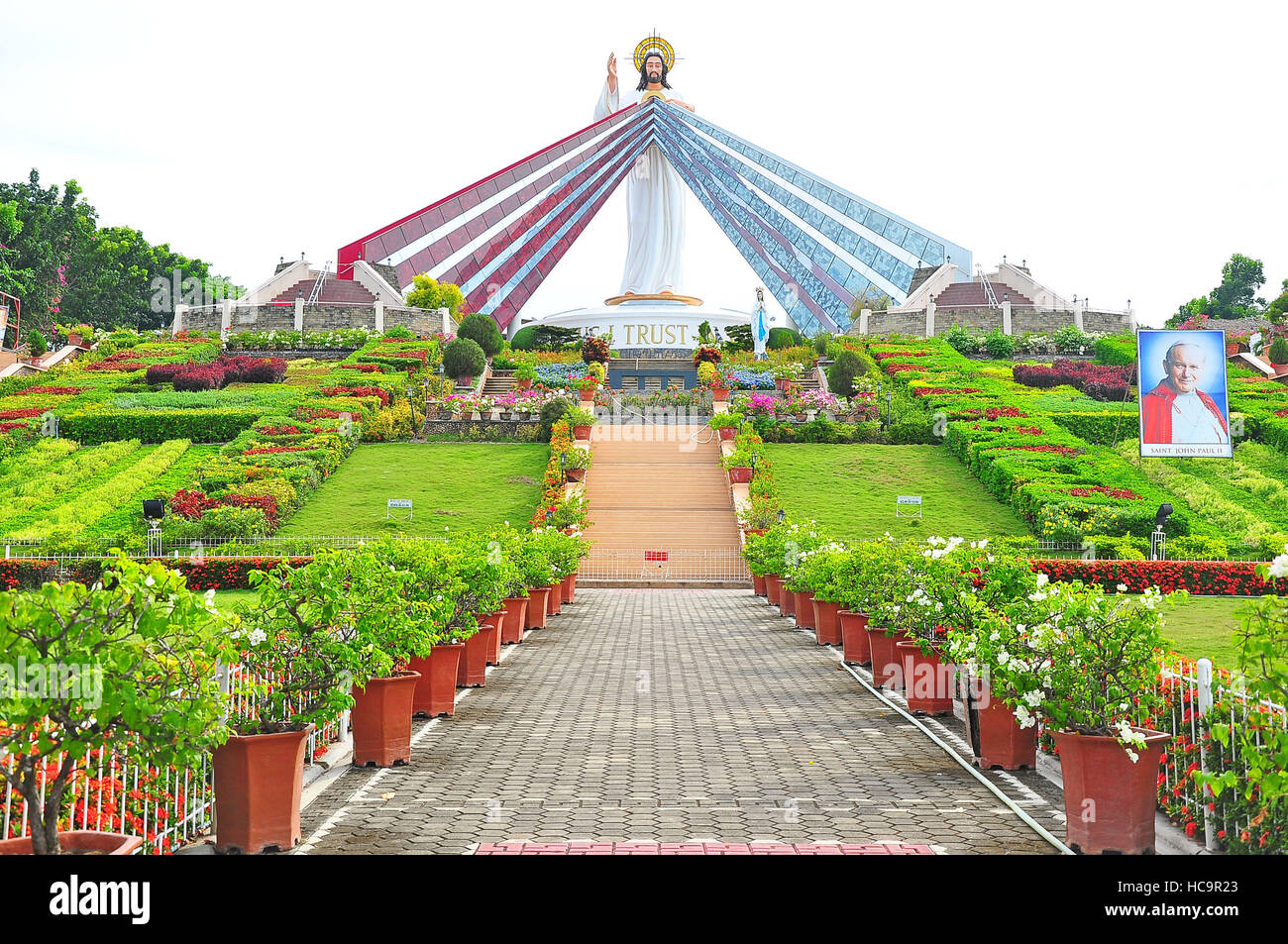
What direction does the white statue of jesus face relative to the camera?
toward the camera

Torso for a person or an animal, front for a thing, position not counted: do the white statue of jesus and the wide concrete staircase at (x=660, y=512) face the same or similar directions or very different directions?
same or similar directions

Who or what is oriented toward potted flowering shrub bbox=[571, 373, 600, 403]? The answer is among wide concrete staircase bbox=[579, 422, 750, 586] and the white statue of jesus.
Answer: the white statue of jesus

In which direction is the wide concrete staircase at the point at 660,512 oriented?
toward the camera

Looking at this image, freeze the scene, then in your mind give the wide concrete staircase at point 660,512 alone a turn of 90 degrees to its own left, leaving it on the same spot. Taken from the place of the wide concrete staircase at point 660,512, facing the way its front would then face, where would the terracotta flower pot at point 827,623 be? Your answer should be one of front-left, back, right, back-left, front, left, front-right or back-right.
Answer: right

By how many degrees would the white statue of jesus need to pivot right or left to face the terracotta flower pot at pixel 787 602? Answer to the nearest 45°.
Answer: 0° — it already faces it

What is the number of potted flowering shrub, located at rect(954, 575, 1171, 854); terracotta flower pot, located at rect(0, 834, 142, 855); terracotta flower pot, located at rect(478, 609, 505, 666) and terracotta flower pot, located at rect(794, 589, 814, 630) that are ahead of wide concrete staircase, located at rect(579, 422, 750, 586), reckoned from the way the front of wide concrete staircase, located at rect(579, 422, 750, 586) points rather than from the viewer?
4

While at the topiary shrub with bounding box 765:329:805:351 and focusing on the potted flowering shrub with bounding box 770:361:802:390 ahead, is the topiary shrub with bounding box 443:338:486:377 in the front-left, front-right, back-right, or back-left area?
front-right

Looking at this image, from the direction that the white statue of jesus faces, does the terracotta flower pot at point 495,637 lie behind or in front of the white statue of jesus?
in front

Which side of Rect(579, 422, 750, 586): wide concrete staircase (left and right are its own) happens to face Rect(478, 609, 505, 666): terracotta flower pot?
front

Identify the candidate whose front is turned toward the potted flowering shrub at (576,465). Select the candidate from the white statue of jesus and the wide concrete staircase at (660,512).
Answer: the white statue of jesus

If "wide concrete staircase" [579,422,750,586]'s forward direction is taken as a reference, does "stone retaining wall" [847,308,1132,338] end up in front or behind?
behind

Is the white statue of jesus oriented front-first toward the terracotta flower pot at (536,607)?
yes

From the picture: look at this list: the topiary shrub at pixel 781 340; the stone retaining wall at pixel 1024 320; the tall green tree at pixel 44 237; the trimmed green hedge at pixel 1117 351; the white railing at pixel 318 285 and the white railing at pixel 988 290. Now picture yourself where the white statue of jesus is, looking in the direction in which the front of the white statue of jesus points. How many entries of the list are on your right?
2

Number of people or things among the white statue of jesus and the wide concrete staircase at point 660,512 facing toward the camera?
2

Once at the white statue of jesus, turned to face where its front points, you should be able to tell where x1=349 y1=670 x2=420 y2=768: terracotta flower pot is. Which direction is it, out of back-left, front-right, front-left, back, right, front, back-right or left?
front

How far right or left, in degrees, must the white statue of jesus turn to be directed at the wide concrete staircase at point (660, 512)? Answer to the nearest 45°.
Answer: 0° — it already faces it
